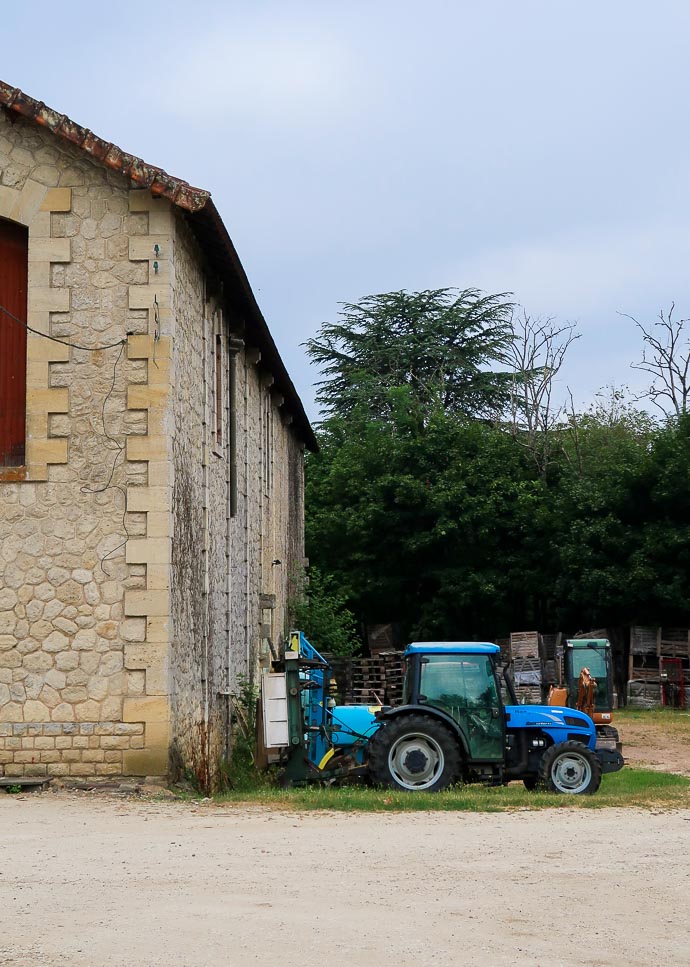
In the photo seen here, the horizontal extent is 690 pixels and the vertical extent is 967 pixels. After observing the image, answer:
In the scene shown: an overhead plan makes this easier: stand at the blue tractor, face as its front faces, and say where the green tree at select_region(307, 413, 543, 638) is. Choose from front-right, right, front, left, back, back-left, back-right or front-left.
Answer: left

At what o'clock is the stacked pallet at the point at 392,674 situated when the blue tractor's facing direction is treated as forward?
The stacked pallet is roughly at 9 o'clock from the blue tractor.

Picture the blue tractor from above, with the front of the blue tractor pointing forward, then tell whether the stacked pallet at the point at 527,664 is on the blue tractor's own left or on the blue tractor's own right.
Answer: on the blue tractor's own left

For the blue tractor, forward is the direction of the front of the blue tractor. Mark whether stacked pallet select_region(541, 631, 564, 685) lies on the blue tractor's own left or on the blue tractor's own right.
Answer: on the blue tractor's own left

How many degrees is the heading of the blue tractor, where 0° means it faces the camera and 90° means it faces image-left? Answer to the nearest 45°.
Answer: approximately 270°

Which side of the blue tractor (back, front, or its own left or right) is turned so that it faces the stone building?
back

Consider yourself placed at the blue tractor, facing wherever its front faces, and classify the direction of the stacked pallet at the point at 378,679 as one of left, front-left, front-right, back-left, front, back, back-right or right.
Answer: left

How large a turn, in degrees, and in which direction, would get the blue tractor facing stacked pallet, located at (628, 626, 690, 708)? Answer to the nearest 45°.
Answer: approximately 90° to its left
